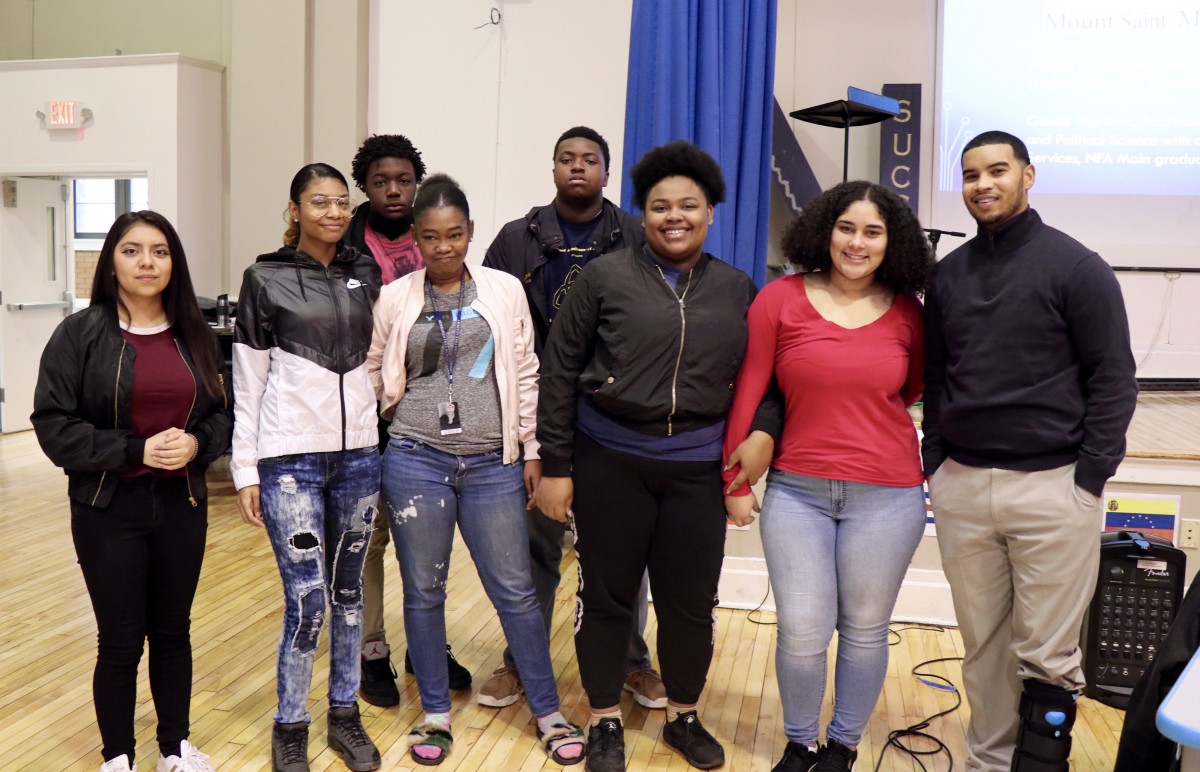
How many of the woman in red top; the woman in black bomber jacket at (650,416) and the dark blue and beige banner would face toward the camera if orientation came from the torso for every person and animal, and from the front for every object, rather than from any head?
3

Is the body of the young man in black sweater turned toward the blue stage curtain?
no

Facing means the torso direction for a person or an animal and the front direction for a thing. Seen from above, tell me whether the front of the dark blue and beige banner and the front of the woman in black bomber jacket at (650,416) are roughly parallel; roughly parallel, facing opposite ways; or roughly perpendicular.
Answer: roughly parallel

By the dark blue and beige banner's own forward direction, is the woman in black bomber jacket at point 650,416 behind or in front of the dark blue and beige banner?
in front

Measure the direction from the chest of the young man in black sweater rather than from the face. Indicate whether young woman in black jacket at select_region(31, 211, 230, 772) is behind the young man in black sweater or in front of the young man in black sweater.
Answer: in front

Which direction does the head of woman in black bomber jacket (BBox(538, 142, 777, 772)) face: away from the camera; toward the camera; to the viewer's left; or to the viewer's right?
toward the camera

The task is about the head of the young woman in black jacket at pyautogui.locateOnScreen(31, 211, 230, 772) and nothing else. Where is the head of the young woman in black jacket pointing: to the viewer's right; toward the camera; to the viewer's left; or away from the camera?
toward the camera

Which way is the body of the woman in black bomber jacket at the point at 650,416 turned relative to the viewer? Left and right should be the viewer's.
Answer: facing the viewer

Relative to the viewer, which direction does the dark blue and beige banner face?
toward the camera

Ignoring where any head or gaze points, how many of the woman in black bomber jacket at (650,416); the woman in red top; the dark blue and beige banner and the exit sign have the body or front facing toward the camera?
4

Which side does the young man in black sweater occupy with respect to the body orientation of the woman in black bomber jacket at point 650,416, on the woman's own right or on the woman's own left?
on the woman's own left
